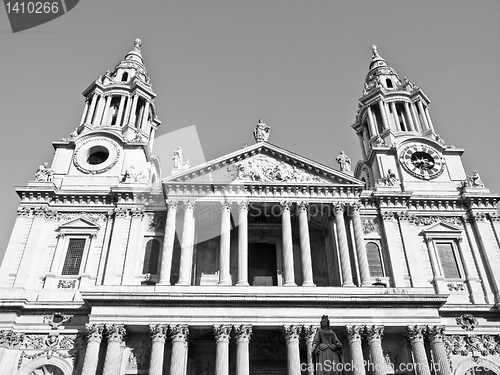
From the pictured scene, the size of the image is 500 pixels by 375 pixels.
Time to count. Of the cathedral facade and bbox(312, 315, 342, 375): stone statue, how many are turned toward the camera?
2

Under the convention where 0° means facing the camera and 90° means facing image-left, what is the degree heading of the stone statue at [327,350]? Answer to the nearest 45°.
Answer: approximately 0°

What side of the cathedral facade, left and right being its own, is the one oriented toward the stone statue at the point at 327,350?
front

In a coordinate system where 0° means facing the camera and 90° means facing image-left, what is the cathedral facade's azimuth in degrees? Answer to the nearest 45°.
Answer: approximately 0°
